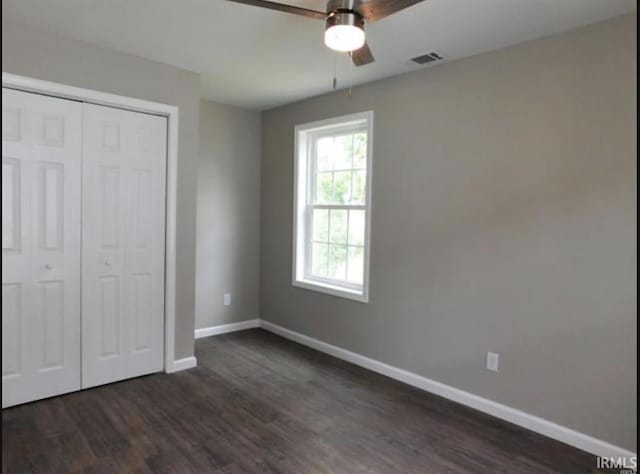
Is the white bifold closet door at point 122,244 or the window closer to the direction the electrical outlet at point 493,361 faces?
the white bifold closet door

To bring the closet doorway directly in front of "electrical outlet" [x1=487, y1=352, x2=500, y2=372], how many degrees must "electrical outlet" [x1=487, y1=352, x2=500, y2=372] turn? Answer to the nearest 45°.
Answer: approximately 45° to its right

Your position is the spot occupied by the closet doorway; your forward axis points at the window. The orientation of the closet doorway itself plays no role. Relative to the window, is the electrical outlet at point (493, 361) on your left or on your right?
right

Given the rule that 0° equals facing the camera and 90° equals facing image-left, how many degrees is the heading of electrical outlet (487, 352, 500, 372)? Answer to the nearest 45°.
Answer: approximately 45°

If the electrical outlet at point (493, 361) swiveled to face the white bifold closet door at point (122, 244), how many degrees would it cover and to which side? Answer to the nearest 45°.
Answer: approximately 45° to its right

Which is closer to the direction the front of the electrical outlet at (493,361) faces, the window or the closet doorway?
the closet doorway

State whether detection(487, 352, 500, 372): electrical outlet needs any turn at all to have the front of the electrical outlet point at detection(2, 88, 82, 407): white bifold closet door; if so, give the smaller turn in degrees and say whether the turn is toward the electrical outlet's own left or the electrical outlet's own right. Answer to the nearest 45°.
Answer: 0° — it already faces it
